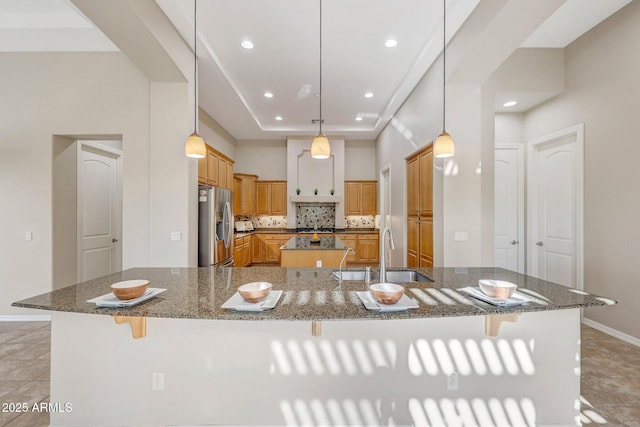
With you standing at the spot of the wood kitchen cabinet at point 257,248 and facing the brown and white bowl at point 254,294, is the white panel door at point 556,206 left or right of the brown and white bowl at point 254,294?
left

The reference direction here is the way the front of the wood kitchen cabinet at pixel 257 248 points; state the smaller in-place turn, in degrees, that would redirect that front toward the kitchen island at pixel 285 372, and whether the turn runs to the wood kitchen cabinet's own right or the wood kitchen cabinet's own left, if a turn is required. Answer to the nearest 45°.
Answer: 0° — it already faces it

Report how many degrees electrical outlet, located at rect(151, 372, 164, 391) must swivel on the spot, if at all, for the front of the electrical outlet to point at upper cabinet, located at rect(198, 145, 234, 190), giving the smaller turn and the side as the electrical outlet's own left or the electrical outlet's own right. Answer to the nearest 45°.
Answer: approximately 180°

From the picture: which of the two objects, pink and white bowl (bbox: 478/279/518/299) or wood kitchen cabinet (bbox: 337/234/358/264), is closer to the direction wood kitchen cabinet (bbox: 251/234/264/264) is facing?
the pink and white bowl

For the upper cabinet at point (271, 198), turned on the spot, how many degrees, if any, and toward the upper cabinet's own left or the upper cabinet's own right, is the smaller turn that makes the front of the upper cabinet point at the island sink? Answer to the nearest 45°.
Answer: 0° — it already faces it

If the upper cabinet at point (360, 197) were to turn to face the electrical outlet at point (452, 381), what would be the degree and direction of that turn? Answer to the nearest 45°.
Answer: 0° — it already faces it

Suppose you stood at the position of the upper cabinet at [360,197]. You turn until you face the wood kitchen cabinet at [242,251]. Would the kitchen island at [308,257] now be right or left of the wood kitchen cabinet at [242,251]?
left

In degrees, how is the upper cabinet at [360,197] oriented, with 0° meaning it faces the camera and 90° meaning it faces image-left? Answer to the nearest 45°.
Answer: approximately 0°

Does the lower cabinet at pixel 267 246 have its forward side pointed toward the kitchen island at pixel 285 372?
yes

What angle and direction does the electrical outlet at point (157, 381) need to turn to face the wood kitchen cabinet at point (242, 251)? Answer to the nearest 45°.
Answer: approximately 180°

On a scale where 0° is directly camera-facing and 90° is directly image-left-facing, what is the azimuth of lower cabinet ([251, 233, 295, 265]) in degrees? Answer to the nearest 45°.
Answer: approximately 0°

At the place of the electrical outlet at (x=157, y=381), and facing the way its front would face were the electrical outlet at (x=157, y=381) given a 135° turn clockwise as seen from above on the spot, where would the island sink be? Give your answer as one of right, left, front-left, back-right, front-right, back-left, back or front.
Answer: back-right
